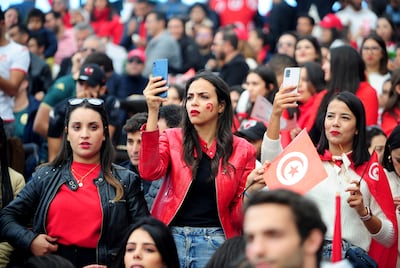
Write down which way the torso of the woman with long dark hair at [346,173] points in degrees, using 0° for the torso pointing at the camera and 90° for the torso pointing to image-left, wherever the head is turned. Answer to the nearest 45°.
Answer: approximately 45°

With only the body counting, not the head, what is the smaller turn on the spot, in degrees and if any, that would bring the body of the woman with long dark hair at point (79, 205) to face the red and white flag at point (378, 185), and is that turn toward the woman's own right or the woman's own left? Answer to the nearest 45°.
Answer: approximately 90° to the woman's own left

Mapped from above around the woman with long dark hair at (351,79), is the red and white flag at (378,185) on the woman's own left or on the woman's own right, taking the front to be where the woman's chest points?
on the woman's own left

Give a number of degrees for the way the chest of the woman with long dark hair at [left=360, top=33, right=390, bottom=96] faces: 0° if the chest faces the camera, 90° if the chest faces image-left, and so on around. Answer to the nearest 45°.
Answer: approximately 45°
